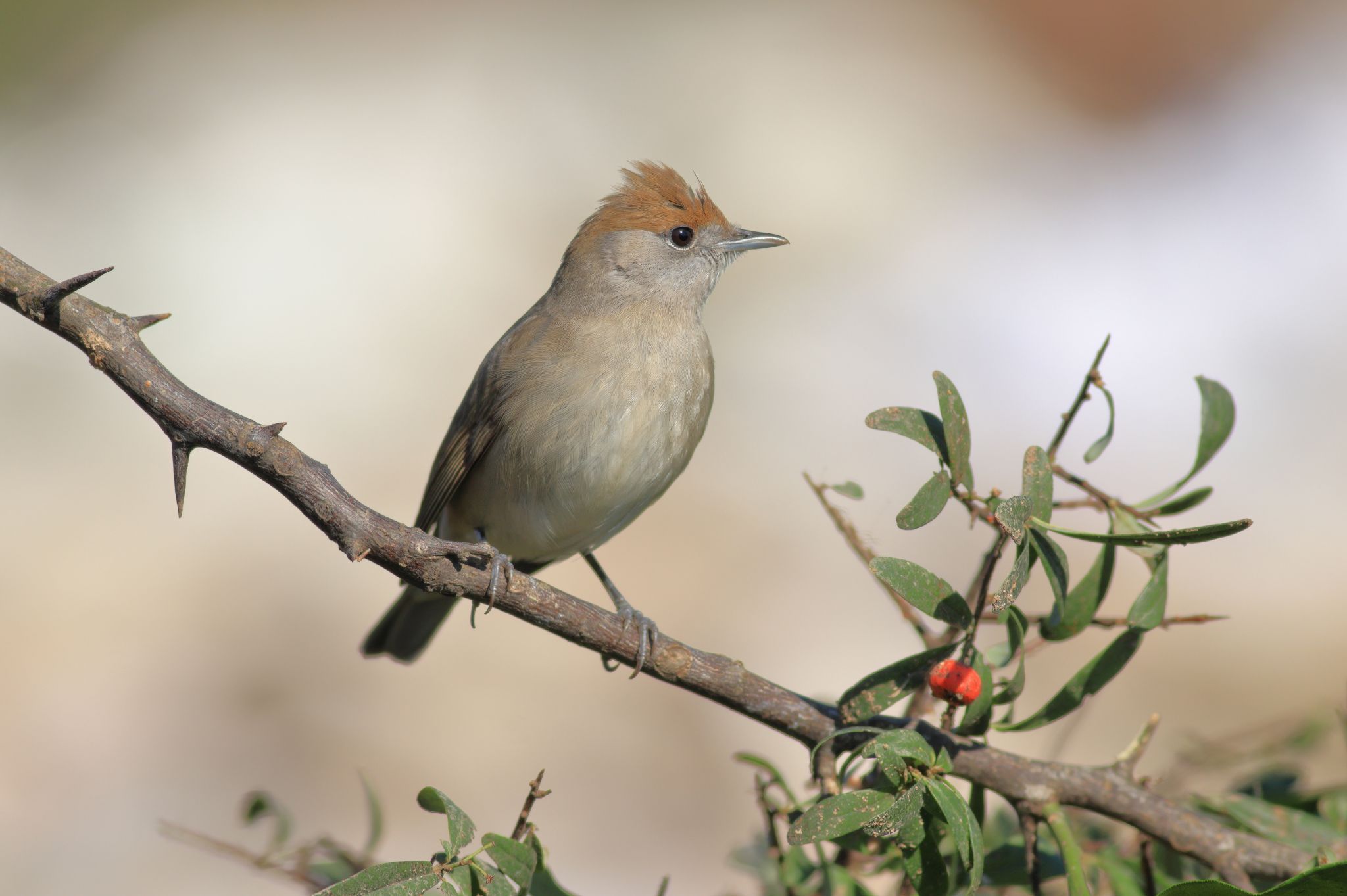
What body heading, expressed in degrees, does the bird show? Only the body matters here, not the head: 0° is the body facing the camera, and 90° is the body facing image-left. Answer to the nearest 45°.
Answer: approximately 315°
